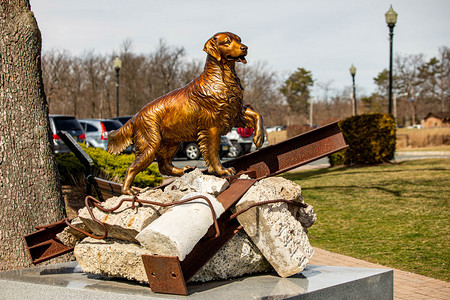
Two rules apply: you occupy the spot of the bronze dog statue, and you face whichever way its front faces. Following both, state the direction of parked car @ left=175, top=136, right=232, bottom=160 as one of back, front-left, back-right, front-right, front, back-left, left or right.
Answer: left

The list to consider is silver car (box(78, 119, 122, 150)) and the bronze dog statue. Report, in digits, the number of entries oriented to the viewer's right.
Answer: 1

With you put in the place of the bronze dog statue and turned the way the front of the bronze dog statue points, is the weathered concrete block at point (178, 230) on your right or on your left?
on your right

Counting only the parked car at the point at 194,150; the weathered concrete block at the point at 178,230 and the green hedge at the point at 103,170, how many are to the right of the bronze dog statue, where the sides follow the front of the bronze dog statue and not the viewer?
1

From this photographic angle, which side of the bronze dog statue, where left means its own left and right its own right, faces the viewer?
right

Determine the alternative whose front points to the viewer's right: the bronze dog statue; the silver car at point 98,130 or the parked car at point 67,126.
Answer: the bronze dog statue

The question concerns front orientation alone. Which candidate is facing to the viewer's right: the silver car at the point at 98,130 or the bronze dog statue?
the bronze dog statue

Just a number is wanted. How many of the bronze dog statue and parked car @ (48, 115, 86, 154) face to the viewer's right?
1

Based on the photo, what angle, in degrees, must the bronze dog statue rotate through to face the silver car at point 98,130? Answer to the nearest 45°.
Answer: approximately 90° to its left
